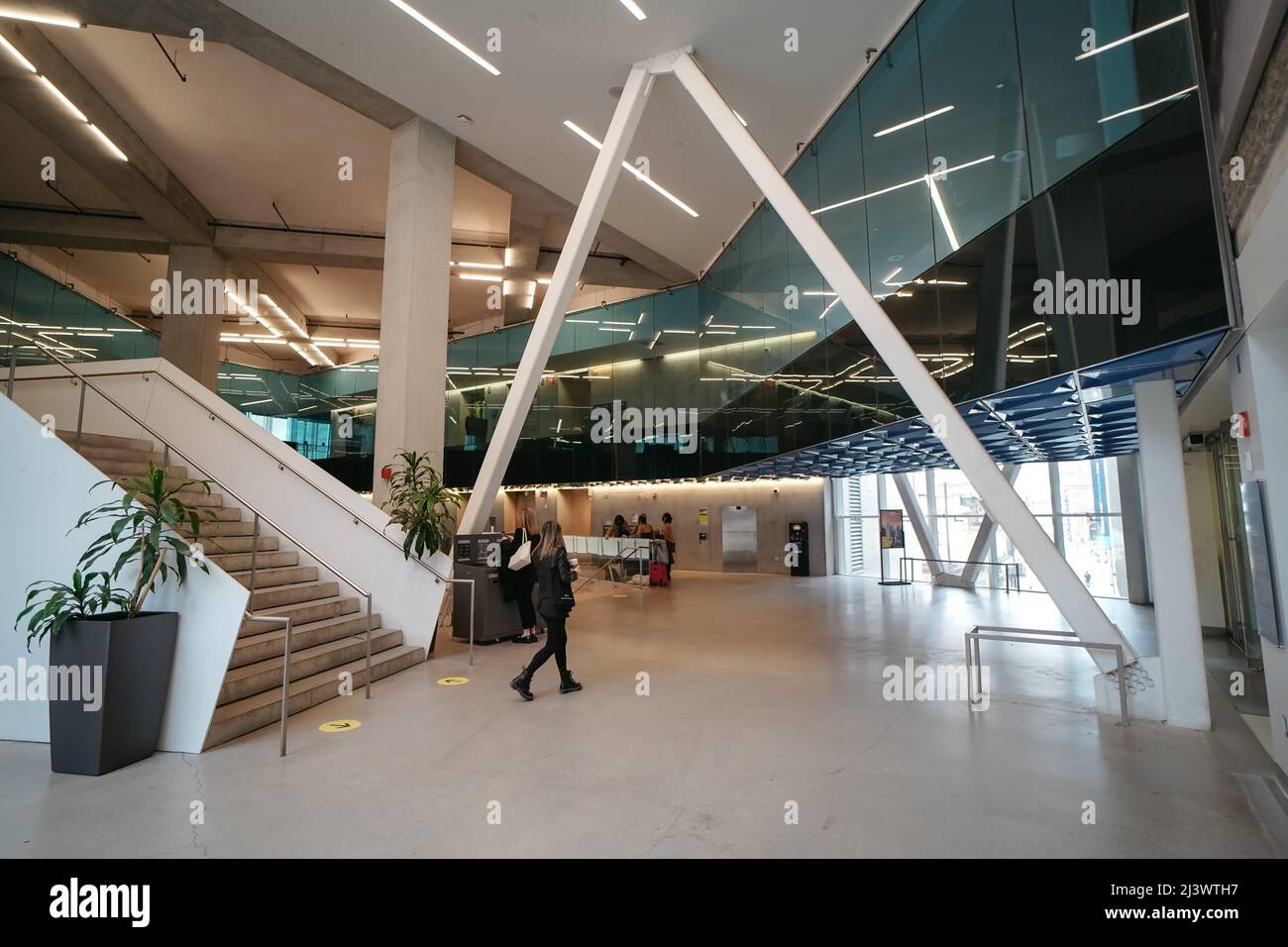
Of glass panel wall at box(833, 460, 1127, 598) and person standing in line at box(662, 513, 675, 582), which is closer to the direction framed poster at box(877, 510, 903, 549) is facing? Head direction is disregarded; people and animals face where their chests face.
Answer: the person standing in line

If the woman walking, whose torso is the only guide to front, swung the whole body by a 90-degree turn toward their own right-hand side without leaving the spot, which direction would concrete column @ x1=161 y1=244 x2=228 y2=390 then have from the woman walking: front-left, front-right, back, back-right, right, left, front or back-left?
back

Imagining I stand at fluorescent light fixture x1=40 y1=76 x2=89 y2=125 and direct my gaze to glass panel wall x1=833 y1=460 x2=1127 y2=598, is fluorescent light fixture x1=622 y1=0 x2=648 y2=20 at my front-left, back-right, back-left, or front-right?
front-right

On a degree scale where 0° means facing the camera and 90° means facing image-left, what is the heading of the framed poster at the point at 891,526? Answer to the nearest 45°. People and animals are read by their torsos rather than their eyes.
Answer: approximately 0°

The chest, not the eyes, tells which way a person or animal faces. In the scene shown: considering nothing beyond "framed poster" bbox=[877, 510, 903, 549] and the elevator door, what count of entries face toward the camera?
2

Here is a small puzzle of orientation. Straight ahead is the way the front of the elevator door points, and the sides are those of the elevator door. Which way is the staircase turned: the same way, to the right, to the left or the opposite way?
to the left

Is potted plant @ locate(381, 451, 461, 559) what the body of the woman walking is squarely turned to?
no

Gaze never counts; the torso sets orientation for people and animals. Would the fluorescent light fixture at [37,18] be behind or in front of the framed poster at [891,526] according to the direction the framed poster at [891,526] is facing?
in front

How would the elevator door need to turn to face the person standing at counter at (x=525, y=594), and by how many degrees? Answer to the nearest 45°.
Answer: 0° — it already faces them

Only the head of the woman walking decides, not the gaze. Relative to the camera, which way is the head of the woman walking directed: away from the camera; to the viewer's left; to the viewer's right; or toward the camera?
away from the camera

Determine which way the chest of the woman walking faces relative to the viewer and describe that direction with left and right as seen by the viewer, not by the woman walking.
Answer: facing away from the viewer and to the right of the viewer

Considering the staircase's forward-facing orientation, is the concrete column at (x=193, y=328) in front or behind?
behind

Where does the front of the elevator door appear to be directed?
toward the camera

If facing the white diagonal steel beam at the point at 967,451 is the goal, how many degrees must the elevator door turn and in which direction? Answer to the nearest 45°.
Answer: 0° — it already faces it

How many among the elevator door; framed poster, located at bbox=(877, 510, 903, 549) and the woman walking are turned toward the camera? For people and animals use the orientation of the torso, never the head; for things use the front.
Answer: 2

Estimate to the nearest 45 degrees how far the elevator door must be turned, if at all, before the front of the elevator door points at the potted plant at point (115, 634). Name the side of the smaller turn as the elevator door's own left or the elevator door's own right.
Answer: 0° — it already faces it

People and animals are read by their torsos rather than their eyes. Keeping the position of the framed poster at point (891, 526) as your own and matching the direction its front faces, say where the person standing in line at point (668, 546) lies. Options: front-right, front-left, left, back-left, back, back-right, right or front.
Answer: right

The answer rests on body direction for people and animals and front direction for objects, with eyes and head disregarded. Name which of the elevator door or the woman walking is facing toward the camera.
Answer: the elevator door
